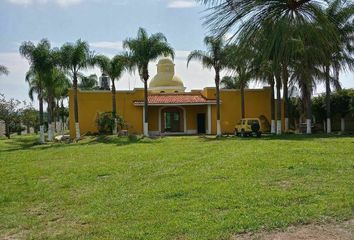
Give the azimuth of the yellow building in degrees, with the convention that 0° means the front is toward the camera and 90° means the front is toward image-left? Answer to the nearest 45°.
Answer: approximately 0°

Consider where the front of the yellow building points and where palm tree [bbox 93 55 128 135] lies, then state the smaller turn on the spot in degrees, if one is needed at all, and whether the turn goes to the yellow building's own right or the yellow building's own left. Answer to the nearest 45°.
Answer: approximately 45° to the yellow building's own right

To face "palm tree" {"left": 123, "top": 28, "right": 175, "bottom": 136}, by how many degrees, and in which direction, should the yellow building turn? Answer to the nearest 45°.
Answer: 0° — it already faces it

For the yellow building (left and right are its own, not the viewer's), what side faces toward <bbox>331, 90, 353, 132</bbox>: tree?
left

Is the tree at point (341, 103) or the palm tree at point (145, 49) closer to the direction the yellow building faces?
the palm tree

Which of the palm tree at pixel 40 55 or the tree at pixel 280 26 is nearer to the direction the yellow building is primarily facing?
the tree
